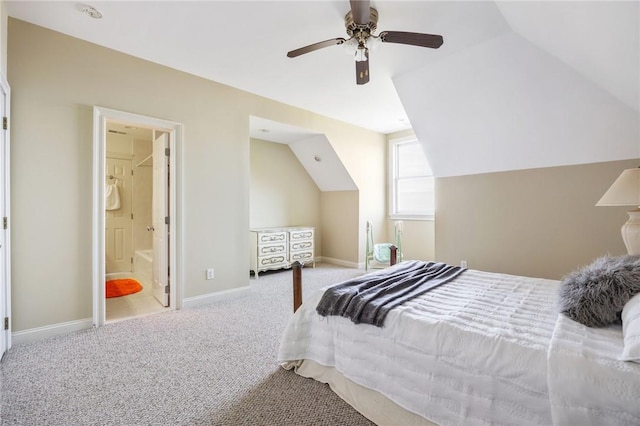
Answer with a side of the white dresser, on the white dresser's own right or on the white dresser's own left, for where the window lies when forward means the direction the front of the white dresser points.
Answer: on the white dresser's own left

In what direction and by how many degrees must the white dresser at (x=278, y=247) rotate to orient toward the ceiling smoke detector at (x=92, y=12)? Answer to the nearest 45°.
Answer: approximately 90° to its right

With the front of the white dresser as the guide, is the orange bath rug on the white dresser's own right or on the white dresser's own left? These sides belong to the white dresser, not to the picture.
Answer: on the white dresser's own right

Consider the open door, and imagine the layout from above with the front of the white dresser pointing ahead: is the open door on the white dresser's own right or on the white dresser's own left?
on the white dresser's own right

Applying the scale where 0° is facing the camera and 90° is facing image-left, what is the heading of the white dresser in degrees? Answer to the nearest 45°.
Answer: approximately 315°
